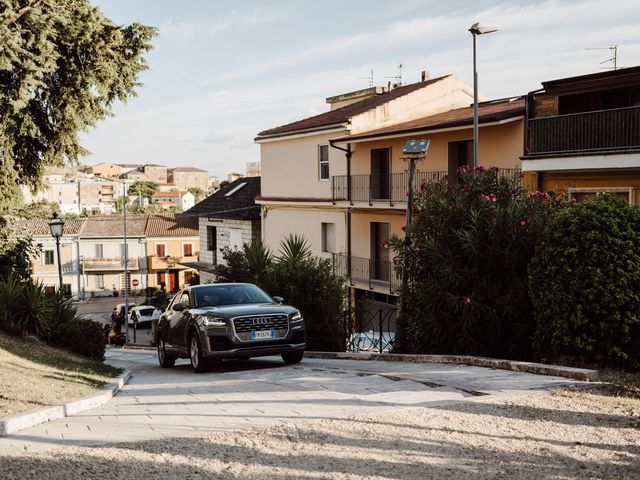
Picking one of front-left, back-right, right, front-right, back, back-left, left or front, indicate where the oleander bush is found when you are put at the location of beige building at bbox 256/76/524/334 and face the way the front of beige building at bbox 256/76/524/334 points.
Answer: front-left

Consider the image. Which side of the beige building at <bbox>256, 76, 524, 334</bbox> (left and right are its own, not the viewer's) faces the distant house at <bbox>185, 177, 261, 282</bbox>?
right

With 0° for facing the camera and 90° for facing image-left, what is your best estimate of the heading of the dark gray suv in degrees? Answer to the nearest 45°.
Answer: approximately 315°

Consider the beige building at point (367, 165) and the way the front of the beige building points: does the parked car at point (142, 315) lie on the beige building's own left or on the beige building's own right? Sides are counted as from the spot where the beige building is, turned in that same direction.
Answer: on the beige building's own right

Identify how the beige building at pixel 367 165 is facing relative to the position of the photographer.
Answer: facing the viewer and to the left of the viewer

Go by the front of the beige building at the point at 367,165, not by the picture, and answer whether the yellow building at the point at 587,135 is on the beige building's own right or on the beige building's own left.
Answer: on the beige building's own left

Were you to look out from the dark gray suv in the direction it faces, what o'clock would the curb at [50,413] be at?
The curb is roughly at 2 o'clock from the dark gray suv.

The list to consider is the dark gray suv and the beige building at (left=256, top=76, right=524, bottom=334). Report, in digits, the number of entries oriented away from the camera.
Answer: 0

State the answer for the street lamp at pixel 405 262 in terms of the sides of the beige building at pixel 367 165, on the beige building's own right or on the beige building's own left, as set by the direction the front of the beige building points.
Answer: on the beige building's own left

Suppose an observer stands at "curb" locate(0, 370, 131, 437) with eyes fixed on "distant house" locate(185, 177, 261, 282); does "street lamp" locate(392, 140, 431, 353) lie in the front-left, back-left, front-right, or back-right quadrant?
front-right

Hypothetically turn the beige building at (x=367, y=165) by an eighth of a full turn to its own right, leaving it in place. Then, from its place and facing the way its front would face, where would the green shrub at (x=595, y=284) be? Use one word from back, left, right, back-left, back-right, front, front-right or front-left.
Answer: left

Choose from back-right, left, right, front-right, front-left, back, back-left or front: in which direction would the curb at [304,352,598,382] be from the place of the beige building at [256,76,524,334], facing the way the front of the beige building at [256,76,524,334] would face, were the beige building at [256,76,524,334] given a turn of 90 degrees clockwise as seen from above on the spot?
back-left
